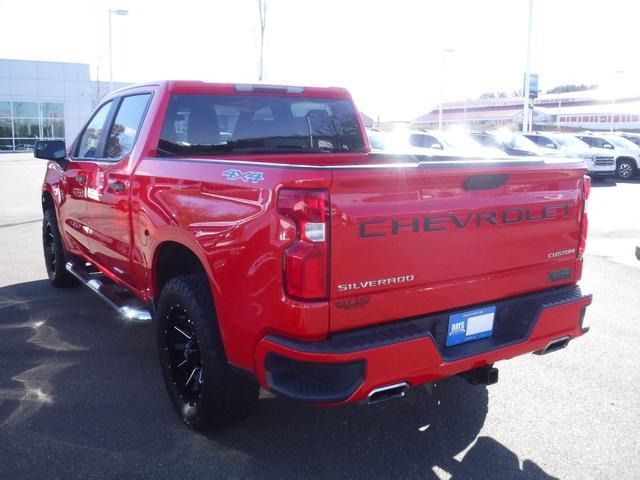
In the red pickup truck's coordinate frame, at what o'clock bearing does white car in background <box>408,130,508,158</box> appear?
The white car in background is roughly at 2 o'clock from the red pickup truck.

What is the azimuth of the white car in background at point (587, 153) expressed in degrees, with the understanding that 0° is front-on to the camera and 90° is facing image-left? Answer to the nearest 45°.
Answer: approximately 315°

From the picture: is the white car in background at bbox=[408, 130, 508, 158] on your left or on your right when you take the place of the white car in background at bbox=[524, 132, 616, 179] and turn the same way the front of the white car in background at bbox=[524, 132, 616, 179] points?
on your right

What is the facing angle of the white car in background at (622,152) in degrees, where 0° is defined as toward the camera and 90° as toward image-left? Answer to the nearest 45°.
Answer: approximately 315°

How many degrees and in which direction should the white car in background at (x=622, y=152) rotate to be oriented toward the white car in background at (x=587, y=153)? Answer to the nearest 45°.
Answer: approximately 90° to its right

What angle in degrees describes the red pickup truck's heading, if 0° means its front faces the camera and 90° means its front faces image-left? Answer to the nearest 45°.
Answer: approximately 135°

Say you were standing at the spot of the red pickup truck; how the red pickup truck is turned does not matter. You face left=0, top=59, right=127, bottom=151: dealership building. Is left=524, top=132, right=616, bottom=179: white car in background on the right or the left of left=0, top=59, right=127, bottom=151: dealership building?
right

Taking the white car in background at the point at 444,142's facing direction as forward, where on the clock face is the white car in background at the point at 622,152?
the white car in background at the point at 622,152 is roughly at 9 o'clock from the white car in background at the point at 444,142.

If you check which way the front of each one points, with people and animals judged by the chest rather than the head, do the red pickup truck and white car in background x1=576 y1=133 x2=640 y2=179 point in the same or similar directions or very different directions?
very different directions
